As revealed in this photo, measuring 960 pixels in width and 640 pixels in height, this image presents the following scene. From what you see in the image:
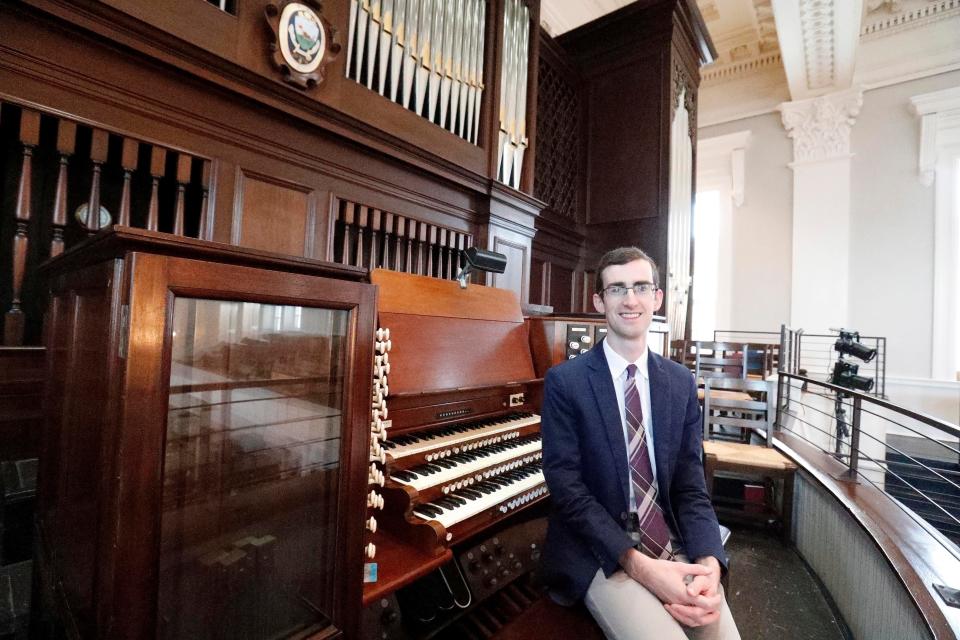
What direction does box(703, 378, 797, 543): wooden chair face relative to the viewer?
toward the camera

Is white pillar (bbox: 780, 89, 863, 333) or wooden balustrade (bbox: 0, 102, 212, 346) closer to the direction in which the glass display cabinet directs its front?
the white pillar

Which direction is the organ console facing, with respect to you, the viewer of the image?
facing the viewer and to the right of the viewer

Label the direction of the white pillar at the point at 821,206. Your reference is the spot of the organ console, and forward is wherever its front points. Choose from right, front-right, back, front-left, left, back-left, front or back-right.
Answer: left

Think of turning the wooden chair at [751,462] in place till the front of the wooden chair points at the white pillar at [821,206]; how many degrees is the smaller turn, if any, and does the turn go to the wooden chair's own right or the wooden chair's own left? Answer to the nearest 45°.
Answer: approximately 180°

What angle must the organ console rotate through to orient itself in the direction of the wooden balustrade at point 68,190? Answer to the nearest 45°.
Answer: approximately 135° to its right

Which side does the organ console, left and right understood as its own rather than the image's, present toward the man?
front

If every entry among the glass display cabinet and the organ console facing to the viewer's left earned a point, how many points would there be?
0

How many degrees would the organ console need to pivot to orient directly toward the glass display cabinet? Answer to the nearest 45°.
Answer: approximately 90° to its right

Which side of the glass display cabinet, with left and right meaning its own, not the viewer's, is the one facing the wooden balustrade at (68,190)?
back

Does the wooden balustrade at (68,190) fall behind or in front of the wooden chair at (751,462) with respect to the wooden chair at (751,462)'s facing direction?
in front

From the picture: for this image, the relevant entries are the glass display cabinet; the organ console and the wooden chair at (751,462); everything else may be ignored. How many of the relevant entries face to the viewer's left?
0
